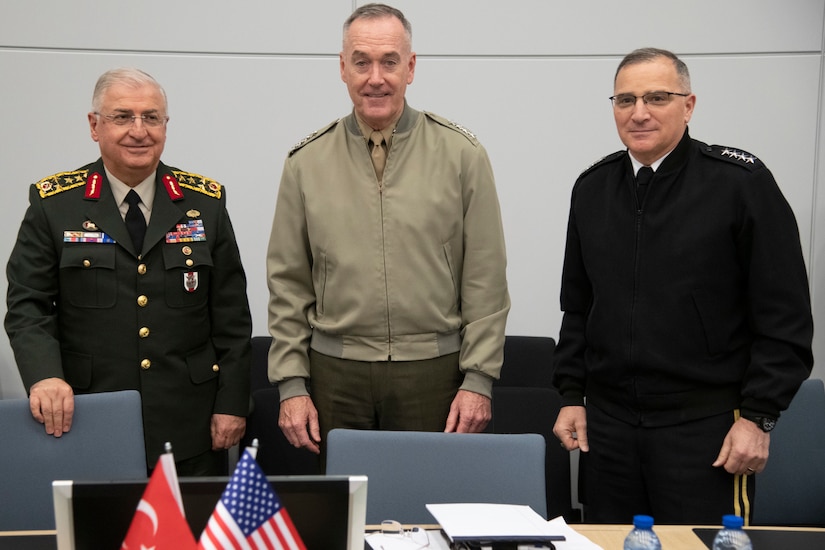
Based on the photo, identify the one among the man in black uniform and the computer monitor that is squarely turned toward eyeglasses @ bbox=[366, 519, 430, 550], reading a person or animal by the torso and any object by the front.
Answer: the man in black uniform

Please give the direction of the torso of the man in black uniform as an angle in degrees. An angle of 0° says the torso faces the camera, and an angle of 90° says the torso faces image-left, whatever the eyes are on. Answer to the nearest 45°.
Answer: approximately 45°

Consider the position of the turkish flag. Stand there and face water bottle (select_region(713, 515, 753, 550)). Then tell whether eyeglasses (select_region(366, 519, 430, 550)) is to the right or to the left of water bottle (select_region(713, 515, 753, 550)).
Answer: left
